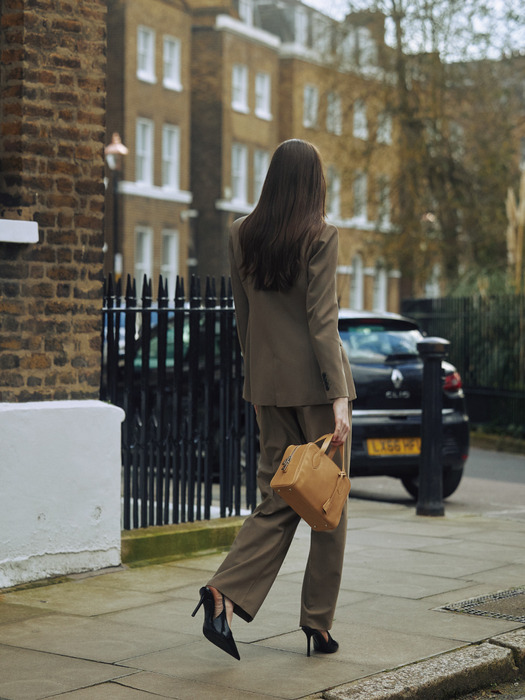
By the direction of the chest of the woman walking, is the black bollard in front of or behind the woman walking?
in front

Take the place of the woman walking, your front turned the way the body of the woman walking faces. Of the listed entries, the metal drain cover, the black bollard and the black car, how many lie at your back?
0

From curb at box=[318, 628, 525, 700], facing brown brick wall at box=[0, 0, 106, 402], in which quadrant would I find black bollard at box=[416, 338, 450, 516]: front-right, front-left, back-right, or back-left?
front-right

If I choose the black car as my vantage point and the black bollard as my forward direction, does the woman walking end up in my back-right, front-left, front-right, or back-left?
front-right

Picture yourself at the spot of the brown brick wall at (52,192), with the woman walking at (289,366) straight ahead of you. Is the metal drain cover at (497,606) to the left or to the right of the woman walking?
left

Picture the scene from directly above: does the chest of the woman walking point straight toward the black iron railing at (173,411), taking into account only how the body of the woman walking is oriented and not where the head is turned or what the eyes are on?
no

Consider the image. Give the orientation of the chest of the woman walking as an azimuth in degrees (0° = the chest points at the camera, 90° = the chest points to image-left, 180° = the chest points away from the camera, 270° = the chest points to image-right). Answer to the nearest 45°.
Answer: approximately 225°

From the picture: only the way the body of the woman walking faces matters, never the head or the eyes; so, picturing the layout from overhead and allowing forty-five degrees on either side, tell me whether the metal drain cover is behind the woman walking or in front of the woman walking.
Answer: in front

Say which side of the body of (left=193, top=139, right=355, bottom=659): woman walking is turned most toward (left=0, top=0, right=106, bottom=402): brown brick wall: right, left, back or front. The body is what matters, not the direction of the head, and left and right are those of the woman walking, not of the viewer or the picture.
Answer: left

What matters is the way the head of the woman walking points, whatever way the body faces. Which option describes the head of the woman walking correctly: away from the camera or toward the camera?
away from the camera
